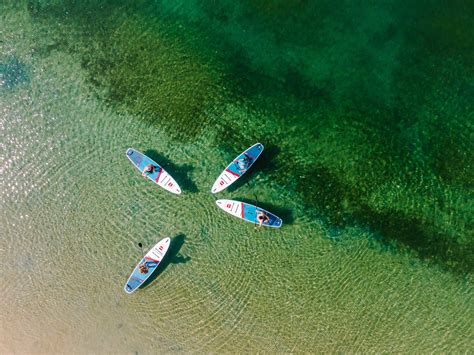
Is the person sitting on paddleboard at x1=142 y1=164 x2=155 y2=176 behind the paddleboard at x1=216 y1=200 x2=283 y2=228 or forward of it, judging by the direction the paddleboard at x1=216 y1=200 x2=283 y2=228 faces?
forward

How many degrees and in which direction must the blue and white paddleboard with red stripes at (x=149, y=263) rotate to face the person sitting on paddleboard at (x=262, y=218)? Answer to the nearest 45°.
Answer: approximately 45° to its right

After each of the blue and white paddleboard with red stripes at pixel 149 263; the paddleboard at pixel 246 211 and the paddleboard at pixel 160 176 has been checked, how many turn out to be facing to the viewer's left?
1

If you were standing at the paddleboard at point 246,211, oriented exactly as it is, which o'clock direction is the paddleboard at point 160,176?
the paddleboard at point 160,176 is roughly at 12 o'clock from the paddleboard at point 246,211.

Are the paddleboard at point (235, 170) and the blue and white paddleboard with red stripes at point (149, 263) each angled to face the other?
yes

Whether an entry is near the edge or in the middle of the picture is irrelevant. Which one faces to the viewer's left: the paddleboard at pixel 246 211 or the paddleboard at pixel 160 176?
the paddleboard at pixel 246 211

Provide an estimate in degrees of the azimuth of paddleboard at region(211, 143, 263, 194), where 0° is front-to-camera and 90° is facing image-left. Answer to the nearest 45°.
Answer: approximately 45°

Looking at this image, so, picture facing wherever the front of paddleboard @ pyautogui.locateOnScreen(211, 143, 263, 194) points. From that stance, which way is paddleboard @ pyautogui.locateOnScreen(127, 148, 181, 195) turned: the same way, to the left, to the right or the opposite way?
to the left

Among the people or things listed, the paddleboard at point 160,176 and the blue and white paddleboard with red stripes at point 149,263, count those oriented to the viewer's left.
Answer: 0

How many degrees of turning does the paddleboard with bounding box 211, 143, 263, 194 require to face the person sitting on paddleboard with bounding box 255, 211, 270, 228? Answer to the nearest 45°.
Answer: approximately 90° to its left

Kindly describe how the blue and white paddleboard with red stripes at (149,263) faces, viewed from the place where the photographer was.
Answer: facing away from the viewer and to the right of the viewer

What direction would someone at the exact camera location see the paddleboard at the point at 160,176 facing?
facing the viewer and to the right of the viewer

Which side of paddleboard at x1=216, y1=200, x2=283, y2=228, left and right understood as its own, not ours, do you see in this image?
left
